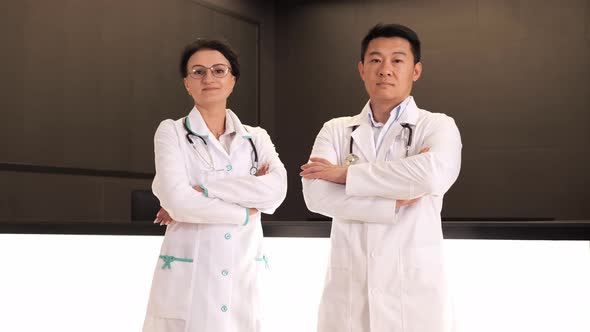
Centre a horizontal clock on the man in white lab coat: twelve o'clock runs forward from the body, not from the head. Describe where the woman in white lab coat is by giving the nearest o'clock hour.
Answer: The woman in white lab coat is roughly at 3 o'clock from the man in white lab coat.

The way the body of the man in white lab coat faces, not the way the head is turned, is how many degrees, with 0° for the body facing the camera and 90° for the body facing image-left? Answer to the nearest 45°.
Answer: approximately 0°
